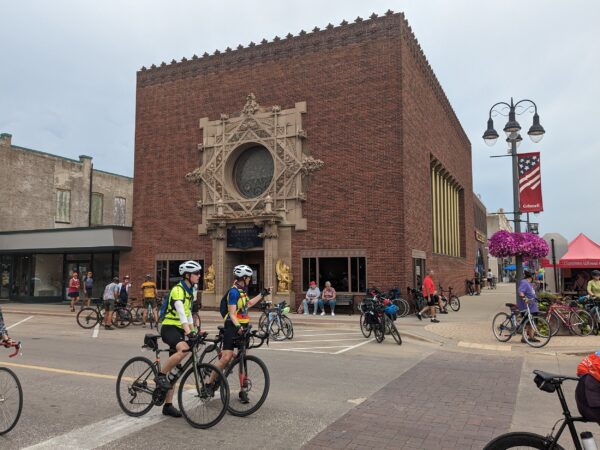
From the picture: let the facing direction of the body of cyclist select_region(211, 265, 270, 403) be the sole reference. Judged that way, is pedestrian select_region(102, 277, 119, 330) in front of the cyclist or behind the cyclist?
behind

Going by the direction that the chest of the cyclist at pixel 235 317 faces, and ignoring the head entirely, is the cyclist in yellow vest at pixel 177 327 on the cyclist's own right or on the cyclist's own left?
on the cyclist's own right

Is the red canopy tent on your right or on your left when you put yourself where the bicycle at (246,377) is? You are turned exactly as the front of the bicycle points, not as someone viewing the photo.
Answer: on your left

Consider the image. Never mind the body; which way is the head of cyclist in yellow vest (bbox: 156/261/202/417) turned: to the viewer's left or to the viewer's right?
to the viewer's right

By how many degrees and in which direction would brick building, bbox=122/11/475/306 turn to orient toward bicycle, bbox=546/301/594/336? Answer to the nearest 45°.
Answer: approximately 90° to its left

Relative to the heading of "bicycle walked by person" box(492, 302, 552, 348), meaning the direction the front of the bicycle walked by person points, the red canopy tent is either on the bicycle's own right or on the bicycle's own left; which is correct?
on the bicycle's own left

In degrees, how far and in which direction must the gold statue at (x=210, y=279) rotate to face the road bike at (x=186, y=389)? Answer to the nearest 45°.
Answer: approximately 45° to its left
